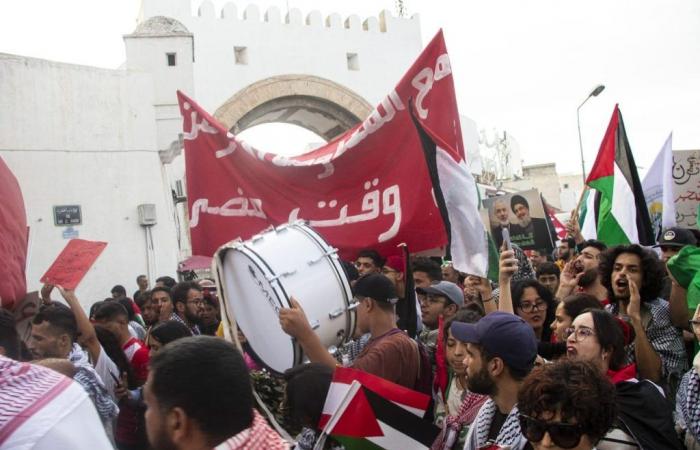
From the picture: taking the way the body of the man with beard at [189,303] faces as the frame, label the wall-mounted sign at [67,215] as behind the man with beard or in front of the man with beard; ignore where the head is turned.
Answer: behind

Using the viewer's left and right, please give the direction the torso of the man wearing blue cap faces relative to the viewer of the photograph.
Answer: facing to the left of the viewer

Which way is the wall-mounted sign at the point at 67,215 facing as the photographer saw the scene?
facing the viewer

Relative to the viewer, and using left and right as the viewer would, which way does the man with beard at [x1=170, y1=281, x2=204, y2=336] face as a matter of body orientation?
facing the viewer and to the right of the viewer

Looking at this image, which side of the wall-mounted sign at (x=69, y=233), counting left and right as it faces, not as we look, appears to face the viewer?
front

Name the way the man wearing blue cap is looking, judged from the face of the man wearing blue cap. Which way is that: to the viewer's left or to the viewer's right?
to the viewer's left

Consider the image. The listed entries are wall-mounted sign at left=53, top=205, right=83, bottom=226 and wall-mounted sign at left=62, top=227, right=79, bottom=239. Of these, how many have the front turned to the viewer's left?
0

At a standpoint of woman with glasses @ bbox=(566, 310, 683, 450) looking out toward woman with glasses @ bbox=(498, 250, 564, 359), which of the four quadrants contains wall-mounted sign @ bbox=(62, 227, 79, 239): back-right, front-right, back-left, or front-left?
front-left

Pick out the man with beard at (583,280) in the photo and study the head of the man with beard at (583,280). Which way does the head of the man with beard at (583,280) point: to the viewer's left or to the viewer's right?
to the viewer's left
